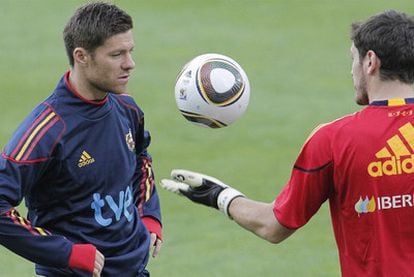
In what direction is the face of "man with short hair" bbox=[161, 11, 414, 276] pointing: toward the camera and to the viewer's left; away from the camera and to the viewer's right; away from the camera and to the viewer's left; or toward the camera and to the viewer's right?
away from the camera and to the viewer's left

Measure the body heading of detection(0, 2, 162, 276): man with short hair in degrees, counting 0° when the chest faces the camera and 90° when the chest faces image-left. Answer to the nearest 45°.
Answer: approximately 315°

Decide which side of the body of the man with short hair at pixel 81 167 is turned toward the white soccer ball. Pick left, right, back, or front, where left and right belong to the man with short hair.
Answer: left

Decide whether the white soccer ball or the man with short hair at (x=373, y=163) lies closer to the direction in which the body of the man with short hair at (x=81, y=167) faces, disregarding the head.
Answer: the man with short hair
